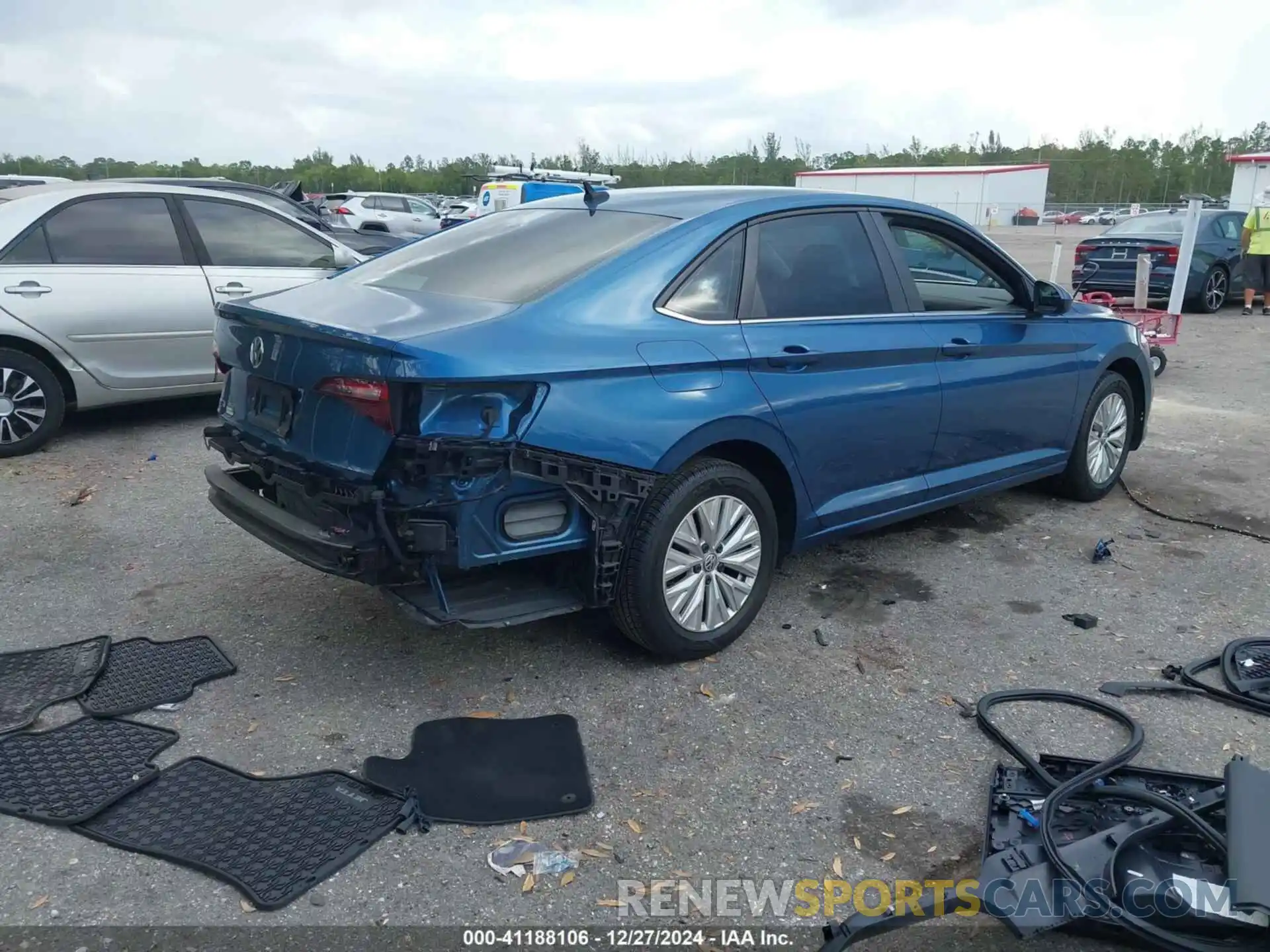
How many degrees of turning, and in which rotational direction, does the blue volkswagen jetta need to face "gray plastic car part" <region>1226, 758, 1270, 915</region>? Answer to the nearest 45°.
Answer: approximately 90° to its right

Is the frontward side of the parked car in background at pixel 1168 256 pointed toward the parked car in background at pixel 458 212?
no

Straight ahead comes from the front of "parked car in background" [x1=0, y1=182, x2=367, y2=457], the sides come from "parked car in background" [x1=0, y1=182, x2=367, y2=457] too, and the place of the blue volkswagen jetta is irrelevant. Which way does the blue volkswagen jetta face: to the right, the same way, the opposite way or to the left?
the same way

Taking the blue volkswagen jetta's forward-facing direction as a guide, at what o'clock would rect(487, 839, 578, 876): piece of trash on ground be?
The piece of trash on ground is roughly at 5 o'clock from the blue volkswagen jetta.

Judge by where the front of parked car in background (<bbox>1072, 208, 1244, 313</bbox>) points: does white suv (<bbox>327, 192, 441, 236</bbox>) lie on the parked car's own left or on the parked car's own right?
on the parked car's own left

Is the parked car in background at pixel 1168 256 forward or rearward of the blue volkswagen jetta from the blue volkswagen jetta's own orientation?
forward

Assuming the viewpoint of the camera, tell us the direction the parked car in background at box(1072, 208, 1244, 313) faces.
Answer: facing away from the viewer and to the right of the viewer

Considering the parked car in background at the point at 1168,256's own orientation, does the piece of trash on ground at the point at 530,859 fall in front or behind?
behind

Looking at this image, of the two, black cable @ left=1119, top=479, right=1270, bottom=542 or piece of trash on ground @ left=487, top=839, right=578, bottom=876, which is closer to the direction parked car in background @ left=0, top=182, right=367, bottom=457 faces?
the black cable

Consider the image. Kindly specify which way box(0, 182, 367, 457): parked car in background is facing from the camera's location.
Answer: facing to the right of the viewer

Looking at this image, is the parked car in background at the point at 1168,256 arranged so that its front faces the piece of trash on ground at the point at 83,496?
no

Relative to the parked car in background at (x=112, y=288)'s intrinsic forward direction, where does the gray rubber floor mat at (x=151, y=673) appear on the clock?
The gray rubber floor mat is roughly at 3 o'clock from the parked car in background.

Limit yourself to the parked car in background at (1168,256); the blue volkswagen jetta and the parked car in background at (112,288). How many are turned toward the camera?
0

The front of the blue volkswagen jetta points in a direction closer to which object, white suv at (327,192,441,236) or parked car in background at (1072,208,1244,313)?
the parked car in background

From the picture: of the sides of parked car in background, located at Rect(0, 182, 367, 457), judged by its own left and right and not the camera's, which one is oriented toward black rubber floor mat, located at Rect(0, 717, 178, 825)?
right

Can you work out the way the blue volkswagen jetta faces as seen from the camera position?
facing away from the viewer and to the right of the viewer

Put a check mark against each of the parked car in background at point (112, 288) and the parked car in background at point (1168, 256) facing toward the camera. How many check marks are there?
0
